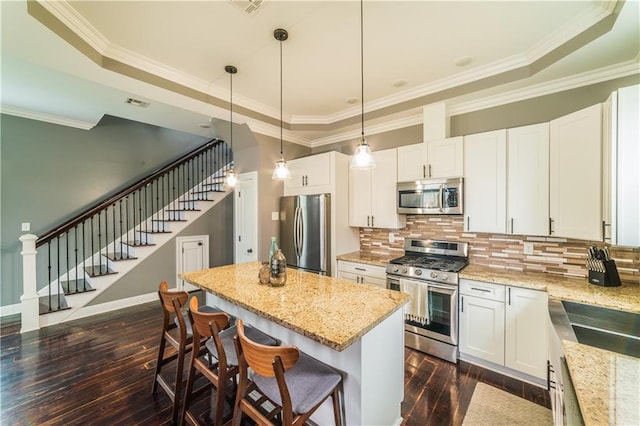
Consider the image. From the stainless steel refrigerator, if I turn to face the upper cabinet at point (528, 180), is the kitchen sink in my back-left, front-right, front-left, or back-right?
front-right

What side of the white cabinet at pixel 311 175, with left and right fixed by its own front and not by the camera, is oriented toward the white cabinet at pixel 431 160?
left

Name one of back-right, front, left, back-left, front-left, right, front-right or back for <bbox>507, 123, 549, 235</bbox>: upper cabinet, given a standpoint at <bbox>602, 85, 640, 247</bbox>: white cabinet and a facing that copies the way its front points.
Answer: front-right

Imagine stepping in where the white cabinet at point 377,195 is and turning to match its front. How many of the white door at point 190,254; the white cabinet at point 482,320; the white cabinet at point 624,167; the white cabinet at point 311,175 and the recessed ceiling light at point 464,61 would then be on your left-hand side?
3

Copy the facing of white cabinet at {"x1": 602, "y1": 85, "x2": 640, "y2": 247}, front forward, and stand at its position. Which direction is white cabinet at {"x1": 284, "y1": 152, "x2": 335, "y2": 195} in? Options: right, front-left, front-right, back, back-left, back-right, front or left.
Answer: front

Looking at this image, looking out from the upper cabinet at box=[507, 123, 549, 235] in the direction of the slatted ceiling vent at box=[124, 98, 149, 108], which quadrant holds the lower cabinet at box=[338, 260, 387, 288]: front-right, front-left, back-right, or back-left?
front-right

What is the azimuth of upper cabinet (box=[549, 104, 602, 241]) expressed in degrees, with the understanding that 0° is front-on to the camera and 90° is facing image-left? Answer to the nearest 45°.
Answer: approximately 45°

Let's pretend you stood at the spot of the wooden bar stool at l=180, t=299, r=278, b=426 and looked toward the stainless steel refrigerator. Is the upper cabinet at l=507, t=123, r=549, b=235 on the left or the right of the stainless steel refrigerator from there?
right

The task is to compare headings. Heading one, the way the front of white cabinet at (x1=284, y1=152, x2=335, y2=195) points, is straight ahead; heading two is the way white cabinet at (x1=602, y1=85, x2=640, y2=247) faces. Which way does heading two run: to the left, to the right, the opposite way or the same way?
to the right

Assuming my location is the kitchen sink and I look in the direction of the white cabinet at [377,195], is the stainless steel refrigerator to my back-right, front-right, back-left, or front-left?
front-left

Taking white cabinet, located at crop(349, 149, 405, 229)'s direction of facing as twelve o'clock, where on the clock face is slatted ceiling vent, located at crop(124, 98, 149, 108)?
The slatted ceiling vent is roughly at 1 o'clock from the white cabinet.

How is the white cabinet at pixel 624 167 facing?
to the viewer's left

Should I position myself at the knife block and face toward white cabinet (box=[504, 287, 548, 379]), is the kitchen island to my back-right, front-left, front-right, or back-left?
front-left

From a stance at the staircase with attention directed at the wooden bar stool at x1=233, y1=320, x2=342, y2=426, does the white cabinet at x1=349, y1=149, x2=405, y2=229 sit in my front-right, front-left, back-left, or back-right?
front-left
